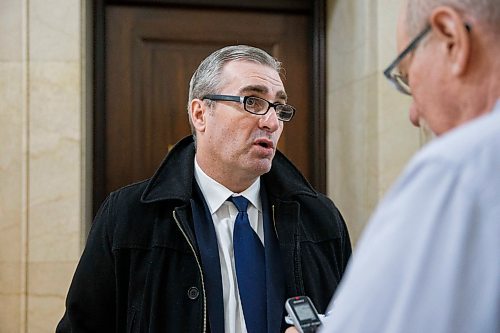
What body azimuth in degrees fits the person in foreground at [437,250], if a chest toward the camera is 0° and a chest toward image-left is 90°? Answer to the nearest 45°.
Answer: approximately 135°

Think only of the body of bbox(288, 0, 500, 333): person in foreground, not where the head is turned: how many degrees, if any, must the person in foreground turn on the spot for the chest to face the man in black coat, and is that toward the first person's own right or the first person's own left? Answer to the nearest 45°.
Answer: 0° — they already face them

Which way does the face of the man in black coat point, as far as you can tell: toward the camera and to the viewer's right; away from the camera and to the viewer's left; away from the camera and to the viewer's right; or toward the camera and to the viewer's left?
toward the camera and to the viewer's right

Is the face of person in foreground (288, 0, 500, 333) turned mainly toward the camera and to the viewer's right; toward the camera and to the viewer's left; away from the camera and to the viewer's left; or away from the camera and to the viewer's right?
away from the camera and to the viewer's left

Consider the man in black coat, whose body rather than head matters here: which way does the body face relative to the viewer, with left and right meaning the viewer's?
facing the viewer and to the right of the viewer

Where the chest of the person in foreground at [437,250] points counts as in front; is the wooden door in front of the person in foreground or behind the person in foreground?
in front

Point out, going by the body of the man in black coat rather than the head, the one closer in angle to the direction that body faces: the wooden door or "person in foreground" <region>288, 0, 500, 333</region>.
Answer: the person in foreground

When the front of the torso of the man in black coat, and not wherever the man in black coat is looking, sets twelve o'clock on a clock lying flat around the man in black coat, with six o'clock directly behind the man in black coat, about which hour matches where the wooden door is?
The wooden door is roughly at 7 o'clock from the man in black coat.

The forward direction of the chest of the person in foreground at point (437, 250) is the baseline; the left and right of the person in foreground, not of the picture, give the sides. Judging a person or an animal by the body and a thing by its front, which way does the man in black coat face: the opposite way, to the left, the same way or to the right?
the opposite way
